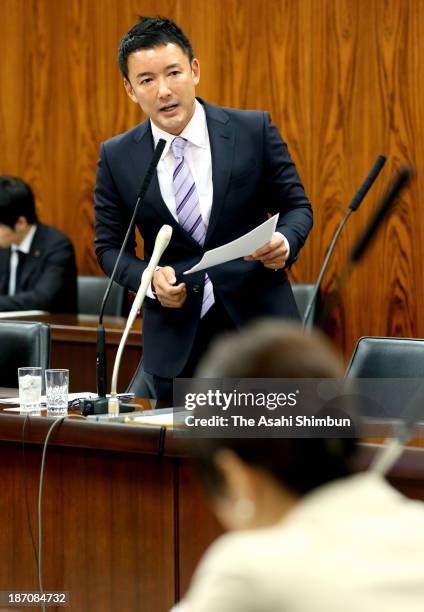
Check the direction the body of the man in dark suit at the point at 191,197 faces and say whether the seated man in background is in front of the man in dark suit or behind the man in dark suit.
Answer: behind

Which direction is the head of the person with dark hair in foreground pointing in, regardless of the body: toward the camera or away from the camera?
away from the camera

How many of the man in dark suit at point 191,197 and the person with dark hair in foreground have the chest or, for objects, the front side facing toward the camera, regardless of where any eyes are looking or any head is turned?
1

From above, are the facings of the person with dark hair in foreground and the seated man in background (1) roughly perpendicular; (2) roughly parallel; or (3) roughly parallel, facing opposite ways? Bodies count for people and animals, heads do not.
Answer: roughly perpendicular

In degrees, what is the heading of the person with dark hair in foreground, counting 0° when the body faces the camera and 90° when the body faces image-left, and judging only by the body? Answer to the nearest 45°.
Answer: approximately 135°
